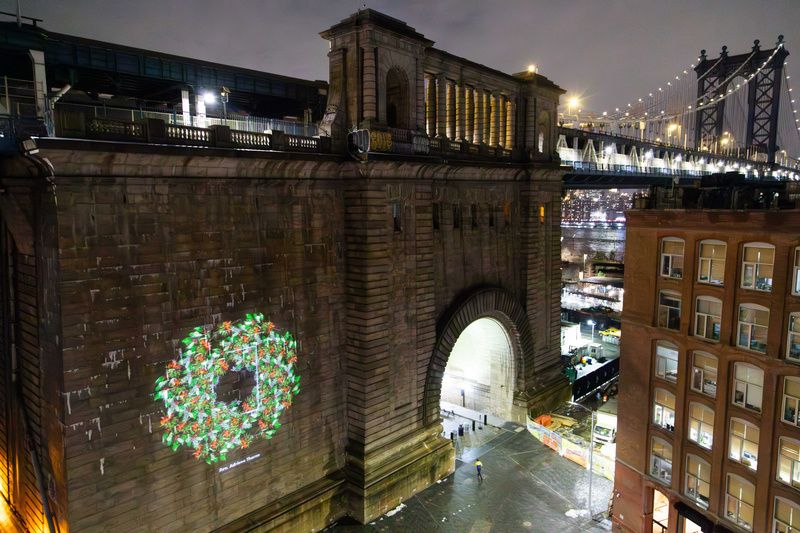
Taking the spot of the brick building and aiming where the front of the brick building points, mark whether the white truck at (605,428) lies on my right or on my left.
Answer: on my right

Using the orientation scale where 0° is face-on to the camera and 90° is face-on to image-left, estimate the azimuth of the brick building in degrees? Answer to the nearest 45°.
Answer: approximately 45°
